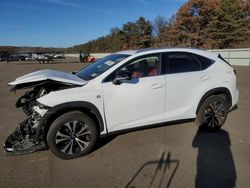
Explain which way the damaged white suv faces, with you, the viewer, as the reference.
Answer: facing the viewer and to the left of the viewer
